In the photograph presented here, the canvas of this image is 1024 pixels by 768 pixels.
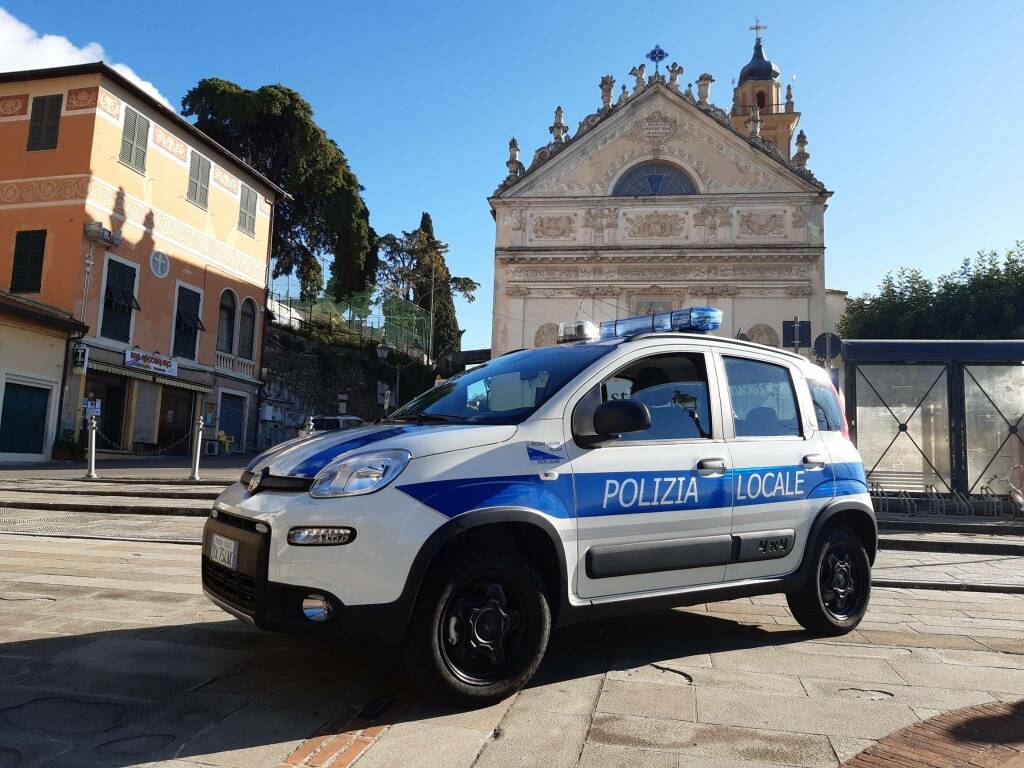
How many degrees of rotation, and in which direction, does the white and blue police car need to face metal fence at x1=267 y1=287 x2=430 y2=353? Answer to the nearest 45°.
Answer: approximately 135° to its right

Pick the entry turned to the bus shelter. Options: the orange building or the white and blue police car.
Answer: the orange building

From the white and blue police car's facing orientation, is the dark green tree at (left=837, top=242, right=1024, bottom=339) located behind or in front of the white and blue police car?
behind

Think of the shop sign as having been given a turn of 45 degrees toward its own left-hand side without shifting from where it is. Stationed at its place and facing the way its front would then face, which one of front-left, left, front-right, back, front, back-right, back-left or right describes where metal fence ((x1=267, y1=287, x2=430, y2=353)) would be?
front-left

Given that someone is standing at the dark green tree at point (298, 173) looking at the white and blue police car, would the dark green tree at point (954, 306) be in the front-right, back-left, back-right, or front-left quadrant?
front-left

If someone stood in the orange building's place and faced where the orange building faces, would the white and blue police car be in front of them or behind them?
in front

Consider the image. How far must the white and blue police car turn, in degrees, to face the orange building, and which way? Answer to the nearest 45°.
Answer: approximately 90° to its right

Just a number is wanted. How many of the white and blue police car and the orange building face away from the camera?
0

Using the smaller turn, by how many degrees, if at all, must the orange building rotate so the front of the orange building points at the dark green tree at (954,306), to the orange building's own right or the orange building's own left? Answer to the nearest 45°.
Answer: approximately 45° to the orange building's own left

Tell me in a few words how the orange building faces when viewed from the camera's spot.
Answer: facing the viewer and to the right of the viewer

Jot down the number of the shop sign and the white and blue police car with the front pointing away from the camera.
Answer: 0

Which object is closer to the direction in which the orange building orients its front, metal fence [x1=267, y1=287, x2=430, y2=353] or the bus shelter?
the bus shelter

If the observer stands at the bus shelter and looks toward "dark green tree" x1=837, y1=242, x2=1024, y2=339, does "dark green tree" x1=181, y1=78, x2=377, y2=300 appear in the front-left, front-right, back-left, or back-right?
front-left

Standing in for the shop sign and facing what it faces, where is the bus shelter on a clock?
The bus shelter is roughly at 12 o'clock from the shop sign.

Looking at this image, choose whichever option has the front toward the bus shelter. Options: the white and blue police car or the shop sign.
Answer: the shop sign

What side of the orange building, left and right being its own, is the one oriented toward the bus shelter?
front
